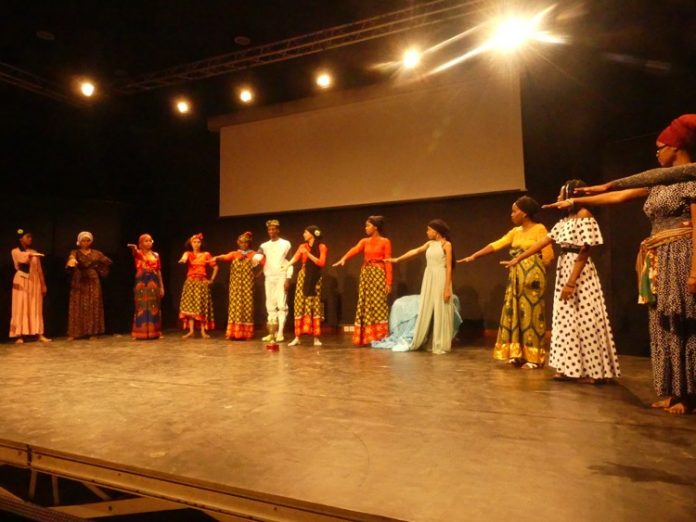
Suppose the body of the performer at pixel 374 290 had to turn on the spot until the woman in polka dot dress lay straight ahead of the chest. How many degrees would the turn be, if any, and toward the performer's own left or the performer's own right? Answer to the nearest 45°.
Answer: approximately 90° to the performer's own left

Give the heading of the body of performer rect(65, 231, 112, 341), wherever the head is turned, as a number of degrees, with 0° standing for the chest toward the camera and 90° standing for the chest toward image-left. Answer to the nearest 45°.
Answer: approximately 0°

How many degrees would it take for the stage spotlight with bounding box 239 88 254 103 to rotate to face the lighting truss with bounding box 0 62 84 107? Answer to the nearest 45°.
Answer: approximately 90° to its right

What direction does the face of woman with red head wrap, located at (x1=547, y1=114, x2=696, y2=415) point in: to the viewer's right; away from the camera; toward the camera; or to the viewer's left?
to the viewer's left

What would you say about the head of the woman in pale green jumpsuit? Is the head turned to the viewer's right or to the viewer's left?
to the viewer's left

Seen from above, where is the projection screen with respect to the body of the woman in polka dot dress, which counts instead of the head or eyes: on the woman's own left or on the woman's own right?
on the woman's own right

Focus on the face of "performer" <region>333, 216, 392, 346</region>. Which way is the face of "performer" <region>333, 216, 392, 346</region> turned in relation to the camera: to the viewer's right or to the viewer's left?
to the viewer's left

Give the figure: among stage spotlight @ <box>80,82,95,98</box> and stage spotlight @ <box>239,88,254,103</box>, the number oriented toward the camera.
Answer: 2
